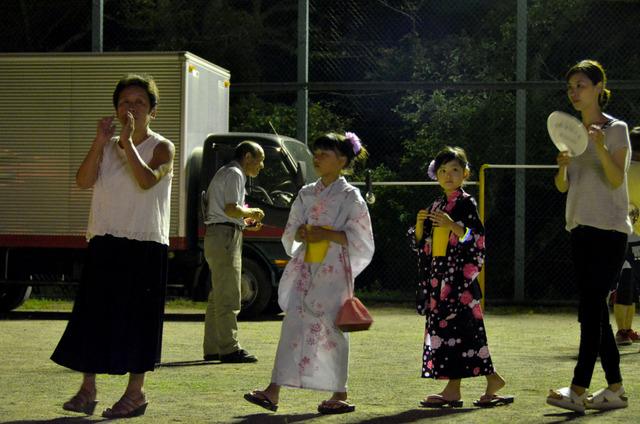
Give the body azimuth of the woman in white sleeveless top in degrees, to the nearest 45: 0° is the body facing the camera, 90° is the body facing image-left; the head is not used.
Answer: approximately 45°

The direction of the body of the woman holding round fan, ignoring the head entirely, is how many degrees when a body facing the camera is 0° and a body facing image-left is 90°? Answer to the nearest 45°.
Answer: approximately 45°

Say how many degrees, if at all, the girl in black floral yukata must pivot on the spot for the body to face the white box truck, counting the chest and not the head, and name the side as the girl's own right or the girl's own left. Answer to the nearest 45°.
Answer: approximately 90° to the girl's own right

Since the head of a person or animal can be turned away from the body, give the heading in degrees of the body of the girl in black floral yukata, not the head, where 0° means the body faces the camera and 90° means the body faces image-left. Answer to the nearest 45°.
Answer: approximately 45°

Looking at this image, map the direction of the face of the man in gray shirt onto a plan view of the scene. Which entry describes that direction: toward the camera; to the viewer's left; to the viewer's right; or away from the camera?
to the viewer's right

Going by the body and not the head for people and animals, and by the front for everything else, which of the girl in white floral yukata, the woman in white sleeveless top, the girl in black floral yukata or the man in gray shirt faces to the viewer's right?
the man in gray shirt

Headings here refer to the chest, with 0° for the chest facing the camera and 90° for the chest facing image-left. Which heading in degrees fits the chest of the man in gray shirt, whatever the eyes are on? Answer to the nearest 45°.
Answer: approximately 270°
